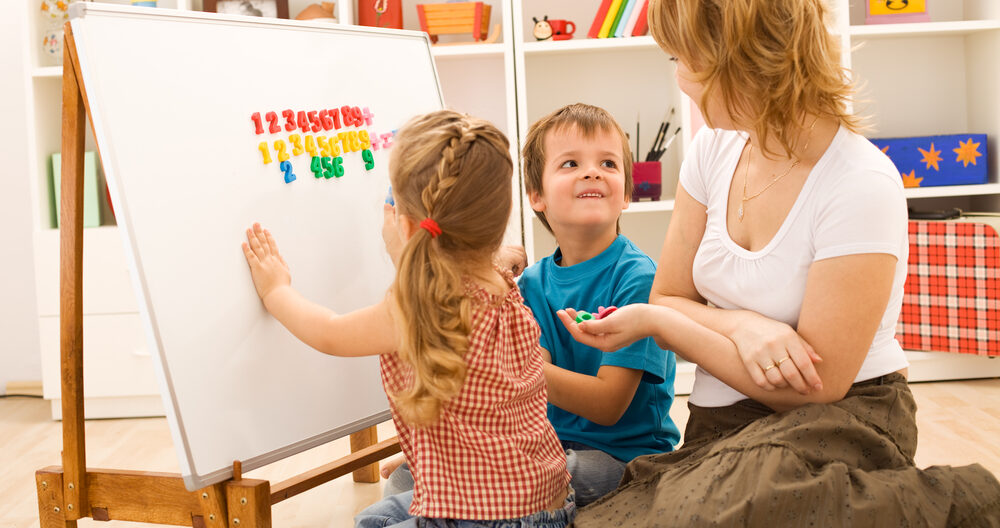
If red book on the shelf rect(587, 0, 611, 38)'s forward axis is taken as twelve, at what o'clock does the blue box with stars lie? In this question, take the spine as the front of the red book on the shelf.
The blue box with stars is roughly at 9 o'clock from the red book on the shelf.

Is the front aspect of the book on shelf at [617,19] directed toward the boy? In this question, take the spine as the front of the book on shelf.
yes

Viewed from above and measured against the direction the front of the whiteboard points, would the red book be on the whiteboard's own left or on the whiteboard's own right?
on the whiteboard's own left

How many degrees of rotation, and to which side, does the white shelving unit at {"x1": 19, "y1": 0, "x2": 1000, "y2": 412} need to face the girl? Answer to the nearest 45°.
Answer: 0° — it already faces them

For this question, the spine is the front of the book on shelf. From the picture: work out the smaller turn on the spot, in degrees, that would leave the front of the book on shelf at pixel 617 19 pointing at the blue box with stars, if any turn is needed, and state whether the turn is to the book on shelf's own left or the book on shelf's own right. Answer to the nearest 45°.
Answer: approximately 90° to the book on shelf's own left

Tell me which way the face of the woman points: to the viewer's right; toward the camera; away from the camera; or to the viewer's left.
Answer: to the viewer's left

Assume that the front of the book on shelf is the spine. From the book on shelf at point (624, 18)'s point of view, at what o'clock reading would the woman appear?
The woman is roughly at 12 o'clock from the book on shelf.

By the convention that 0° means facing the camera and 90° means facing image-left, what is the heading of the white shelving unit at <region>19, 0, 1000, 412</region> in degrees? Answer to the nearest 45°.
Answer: approximately 0°

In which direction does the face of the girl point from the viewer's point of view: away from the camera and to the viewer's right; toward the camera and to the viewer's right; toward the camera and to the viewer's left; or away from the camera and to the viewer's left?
away from the camera and to the viewer's left

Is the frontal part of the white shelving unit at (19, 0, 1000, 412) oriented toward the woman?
yes

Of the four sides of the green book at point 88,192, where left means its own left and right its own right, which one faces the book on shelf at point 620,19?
left

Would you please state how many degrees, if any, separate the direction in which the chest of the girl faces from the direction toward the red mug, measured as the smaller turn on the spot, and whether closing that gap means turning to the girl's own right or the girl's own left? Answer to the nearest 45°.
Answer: approximately 45° to the girl's own right
